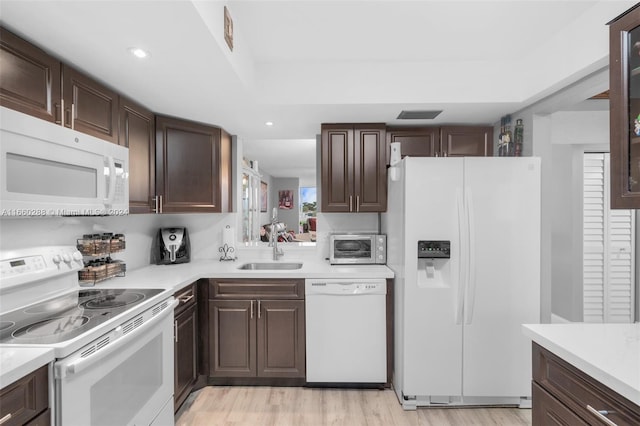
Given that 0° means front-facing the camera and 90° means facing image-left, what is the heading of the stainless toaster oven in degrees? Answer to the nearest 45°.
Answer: approximately 0°

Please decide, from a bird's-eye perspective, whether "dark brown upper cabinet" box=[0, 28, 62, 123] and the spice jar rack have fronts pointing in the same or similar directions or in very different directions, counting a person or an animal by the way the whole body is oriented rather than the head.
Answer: same or similar directions

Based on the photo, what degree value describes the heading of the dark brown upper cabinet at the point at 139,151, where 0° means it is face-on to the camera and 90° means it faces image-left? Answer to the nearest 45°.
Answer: approximately 315°

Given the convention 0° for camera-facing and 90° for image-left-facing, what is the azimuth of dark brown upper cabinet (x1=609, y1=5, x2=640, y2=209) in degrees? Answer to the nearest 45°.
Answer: approximately 45°

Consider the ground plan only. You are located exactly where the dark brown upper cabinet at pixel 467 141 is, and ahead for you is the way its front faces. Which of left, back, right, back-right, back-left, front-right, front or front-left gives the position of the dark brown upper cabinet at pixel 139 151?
front-right

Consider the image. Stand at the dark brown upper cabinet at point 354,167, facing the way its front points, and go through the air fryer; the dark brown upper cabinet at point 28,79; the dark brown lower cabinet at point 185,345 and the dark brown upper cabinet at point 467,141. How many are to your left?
1

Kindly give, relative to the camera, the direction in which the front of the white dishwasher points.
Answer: facing the viewer

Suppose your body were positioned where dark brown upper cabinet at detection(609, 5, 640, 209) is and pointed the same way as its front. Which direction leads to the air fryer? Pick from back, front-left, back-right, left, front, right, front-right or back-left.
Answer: front-right

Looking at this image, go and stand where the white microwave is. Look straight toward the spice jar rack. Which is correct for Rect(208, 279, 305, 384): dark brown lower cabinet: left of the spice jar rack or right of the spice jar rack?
right

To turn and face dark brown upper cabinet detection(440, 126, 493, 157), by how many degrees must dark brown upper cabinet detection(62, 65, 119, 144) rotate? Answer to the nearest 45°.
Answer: approximately 45° to its left

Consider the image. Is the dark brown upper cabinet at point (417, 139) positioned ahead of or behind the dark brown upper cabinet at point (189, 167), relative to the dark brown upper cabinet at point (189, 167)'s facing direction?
ahead

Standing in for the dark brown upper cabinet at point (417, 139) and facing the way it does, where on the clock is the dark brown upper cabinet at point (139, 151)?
the dark brown upper cabinet at point (139, 151) is roughly at 2 o'clock from the dark brown upper cabinet at point (417, 139).

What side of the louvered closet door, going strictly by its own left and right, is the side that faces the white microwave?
right
